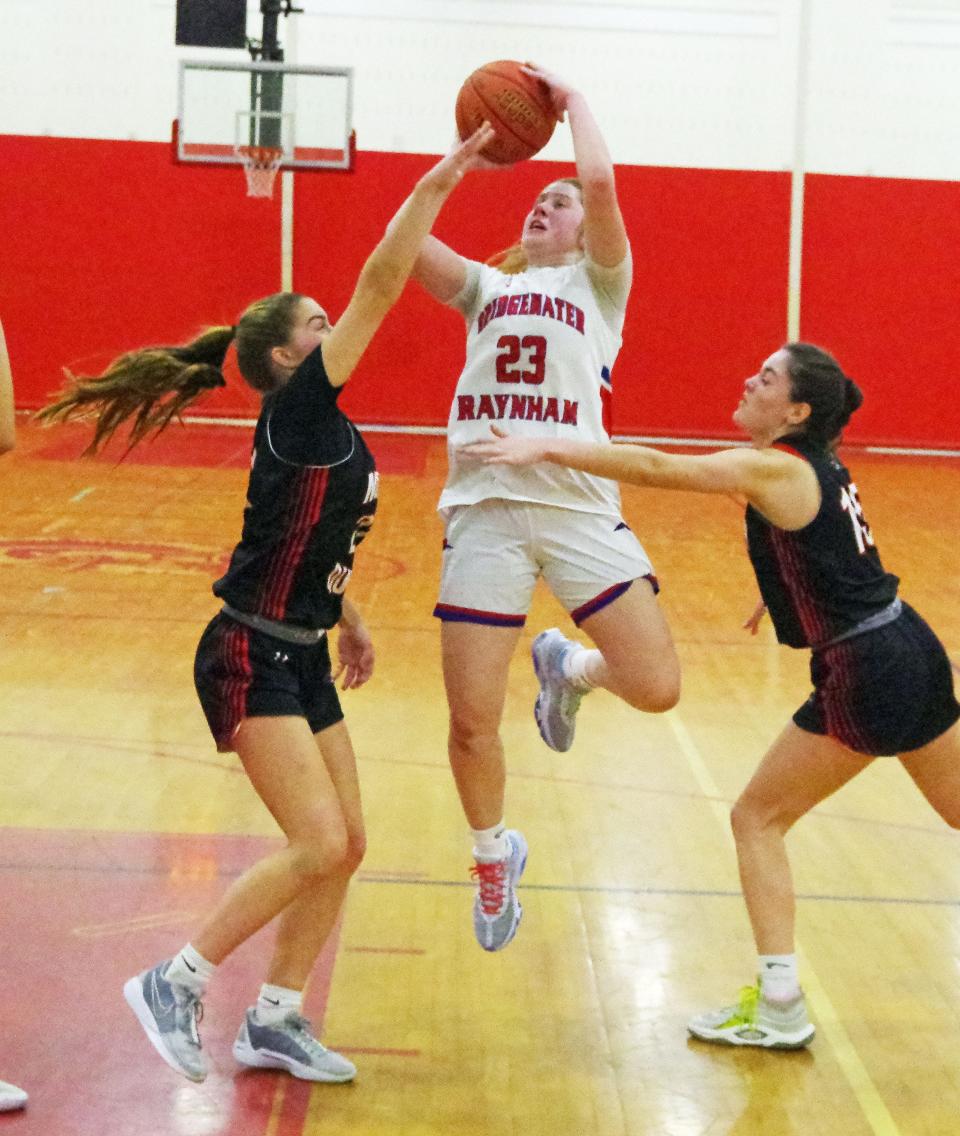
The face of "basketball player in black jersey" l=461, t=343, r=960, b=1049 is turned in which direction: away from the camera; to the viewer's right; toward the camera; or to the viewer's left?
to the viewer's left

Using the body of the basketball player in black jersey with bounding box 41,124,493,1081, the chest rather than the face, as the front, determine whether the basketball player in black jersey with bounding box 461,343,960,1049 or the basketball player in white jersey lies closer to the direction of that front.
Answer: the basketball player in black jersey

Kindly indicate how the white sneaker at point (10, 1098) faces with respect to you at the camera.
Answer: facing to the right of the viewer

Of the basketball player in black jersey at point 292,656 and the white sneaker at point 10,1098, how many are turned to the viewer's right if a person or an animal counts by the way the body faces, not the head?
2

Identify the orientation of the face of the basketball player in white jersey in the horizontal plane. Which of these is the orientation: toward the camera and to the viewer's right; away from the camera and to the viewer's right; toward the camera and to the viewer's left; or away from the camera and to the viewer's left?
toward the camera and to the viewer's left

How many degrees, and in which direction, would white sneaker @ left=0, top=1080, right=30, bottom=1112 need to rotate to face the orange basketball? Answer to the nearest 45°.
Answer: approximately 45° to its left

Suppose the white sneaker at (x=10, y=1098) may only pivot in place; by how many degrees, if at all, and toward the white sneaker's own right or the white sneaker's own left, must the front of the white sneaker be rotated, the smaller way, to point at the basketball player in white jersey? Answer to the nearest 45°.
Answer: approximately 45° to the white sneaker's own left

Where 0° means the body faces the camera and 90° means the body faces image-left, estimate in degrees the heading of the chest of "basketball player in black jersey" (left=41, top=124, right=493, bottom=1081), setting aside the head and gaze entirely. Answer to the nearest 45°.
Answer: approximately 270°

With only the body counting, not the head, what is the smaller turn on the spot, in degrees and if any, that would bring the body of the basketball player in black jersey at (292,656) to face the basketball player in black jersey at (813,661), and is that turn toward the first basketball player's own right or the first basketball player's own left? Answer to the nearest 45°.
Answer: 0° — they already face them
